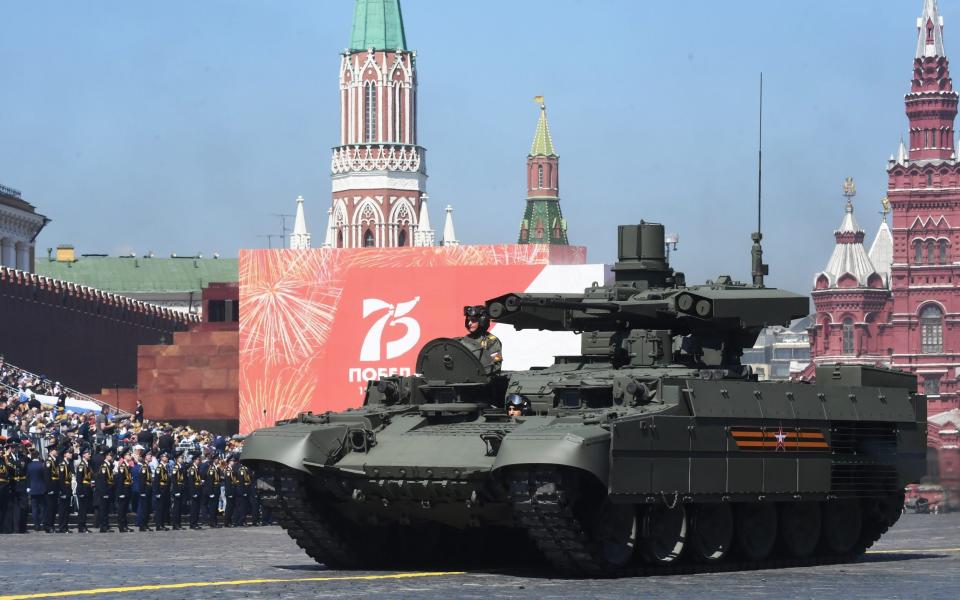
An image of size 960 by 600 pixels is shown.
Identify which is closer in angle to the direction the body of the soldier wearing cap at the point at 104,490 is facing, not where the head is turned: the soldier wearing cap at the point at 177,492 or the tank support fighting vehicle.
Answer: the tank support fighting vehicle

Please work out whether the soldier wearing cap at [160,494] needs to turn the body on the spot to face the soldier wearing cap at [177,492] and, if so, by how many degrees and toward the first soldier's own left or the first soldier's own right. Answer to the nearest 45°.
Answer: approximately 135° to the first soldier's own left

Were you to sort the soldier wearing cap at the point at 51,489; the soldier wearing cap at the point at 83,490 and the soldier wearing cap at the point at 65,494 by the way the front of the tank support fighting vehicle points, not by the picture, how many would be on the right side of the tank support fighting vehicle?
3

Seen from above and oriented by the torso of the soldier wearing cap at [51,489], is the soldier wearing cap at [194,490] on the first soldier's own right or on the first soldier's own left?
on the first soldier's own left

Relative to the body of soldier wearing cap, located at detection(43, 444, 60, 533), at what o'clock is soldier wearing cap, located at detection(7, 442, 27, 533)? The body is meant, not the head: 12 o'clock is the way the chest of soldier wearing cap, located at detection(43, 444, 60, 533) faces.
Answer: soldier wearing cap, located at detection(7, 442, 27, 533) is roughly at 3 o'clock from soldier wearing cap, located at detection(43, 444, 60, 533).

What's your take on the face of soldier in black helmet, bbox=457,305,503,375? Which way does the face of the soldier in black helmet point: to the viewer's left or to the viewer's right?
to the viewer's left

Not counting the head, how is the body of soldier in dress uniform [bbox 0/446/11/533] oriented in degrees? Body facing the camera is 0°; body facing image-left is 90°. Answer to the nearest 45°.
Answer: approximately 315°

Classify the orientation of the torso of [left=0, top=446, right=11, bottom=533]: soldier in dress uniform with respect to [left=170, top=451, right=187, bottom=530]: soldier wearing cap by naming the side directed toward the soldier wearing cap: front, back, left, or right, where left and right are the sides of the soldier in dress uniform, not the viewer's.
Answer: left

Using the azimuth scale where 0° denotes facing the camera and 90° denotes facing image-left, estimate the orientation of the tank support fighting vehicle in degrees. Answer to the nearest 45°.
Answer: approximately 45°

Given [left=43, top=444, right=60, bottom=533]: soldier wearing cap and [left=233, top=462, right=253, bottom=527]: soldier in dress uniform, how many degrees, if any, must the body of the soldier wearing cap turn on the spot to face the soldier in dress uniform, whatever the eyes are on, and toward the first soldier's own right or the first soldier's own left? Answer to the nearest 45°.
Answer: approximately 90° to the first soldier's own left

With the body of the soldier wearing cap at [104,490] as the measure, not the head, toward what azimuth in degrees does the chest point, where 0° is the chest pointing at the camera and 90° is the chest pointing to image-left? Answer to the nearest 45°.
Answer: approximately 315°

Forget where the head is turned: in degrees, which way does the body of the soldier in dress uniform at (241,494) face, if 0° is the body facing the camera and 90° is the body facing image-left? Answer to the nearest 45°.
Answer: approximately 315°

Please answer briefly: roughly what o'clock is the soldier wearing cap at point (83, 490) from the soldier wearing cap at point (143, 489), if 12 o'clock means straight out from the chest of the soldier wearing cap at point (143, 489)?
the soldier wearing cap at point (83, 490) is roughly at 3 o'clock from the soldier wearing cap at point (143, 489).
